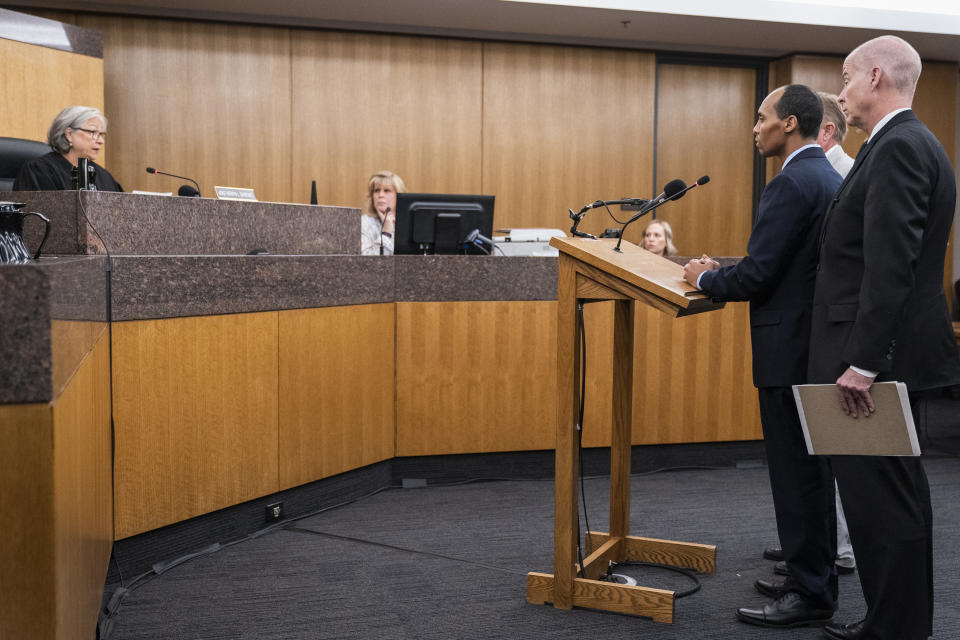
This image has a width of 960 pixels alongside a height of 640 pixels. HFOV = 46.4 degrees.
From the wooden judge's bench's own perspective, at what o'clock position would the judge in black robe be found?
The judge in black robe is roughly at 6 o'clock from the wooden judge's bench.

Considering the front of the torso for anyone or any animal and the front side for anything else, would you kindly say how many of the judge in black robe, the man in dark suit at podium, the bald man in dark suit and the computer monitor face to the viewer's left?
2

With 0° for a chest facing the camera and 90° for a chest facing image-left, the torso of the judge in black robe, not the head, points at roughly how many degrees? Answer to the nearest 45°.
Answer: approximately 315°

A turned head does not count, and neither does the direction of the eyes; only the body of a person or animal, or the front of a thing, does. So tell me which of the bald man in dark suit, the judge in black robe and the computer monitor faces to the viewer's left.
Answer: the bald man in dark suit

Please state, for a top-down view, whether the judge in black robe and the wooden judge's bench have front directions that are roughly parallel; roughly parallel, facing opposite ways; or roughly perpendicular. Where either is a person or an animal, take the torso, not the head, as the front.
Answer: roughly parallel

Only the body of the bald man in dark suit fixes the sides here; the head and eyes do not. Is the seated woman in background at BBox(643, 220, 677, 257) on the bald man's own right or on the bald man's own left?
on the bald man's own right

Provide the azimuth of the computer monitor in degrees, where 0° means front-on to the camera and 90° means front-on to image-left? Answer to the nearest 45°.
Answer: approximately 180°

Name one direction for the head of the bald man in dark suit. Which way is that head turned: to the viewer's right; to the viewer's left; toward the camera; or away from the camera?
to the viewer's left

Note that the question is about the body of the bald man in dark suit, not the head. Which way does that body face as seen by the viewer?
to the viewer's left

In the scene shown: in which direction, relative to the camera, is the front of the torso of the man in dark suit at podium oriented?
to the viewer's left

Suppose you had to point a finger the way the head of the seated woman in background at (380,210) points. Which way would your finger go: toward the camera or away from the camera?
toward the camera

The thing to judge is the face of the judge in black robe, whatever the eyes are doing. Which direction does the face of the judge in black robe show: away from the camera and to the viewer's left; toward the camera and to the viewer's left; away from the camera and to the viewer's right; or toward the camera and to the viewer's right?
toward the camera and to the viewer's right

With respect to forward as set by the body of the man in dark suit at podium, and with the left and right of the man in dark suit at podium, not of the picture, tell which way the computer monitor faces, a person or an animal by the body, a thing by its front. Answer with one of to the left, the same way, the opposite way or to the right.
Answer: to the right

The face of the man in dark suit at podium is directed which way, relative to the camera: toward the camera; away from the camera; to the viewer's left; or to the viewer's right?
to the viewer's left

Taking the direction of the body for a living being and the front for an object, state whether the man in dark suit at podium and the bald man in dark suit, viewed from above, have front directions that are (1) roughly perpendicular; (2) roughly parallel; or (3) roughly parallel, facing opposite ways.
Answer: roughly parallel

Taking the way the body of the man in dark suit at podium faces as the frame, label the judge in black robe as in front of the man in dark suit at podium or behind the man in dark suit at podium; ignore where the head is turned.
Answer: in front
